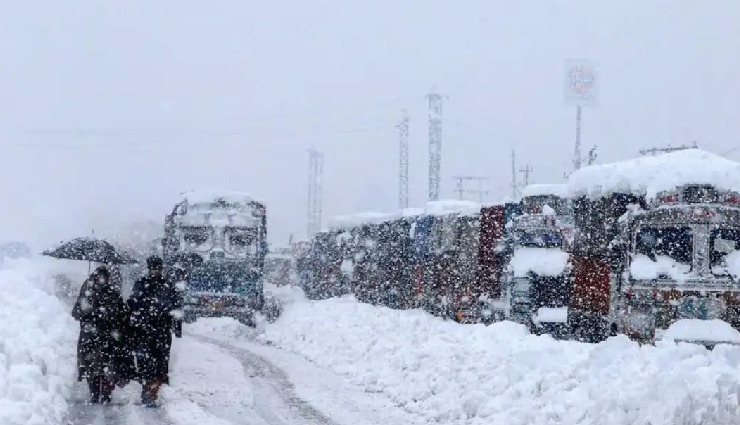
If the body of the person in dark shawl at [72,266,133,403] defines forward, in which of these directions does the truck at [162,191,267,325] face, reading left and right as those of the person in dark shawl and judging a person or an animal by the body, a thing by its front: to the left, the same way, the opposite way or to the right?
the opposite way

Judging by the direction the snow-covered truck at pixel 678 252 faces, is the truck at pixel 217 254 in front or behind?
behind

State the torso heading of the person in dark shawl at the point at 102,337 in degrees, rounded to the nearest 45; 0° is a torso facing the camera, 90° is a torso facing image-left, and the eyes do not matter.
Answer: approximately 180°

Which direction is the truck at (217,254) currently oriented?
toward the camera

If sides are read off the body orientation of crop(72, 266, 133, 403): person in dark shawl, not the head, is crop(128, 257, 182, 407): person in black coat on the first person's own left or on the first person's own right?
on the first person's own right

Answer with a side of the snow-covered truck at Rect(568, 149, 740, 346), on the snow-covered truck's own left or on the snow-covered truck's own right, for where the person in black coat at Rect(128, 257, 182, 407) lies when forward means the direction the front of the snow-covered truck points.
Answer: on the snow-covered truck's own right

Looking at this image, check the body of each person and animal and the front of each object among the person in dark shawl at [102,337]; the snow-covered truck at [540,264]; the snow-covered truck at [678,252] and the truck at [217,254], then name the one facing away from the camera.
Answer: the person in dark shawl

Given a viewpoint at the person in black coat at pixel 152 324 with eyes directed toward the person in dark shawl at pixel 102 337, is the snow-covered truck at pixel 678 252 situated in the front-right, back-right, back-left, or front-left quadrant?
back-right

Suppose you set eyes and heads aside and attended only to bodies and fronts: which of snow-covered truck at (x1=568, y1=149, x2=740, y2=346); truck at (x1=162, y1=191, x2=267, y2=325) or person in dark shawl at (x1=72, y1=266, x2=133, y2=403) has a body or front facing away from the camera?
the person in dark shawl

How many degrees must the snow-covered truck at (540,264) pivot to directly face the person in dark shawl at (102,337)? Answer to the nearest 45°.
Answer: approximately 45° to its right

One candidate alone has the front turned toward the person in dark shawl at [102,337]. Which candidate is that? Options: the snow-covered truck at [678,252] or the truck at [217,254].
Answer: the truck

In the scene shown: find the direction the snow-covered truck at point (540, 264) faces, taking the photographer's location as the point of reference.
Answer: facing the viewer

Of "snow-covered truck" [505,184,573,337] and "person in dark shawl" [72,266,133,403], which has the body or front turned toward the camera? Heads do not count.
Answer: the snow-covered truck

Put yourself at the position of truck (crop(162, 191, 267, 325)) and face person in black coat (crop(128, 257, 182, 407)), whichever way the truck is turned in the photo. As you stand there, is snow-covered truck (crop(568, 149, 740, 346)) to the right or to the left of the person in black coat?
left

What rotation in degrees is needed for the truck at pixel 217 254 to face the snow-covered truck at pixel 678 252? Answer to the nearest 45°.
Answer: approximately 45° to its left

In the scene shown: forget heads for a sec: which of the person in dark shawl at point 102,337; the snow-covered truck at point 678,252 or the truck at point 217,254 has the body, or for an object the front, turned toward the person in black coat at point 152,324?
the truck

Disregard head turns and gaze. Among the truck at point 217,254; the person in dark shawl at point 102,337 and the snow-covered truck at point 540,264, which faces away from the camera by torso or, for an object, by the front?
the person in dark shawl

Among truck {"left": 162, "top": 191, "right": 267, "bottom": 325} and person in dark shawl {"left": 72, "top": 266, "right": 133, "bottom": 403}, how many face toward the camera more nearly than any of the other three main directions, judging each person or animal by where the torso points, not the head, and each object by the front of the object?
1

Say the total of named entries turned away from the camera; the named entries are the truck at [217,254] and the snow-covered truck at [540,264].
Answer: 0

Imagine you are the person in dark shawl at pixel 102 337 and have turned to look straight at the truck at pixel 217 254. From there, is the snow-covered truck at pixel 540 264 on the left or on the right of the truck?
right
